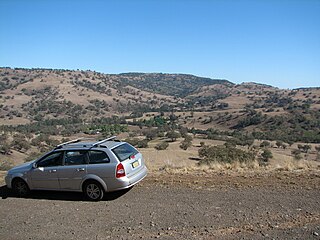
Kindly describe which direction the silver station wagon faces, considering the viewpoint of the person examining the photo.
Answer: facing away from the viewer and to the left of the viewer
